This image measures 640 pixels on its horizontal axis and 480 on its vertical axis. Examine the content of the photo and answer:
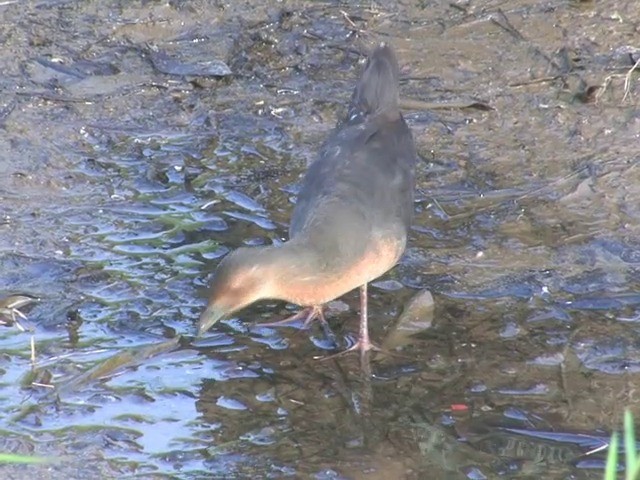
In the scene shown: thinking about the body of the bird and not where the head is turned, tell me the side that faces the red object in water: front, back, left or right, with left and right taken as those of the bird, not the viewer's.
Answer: left

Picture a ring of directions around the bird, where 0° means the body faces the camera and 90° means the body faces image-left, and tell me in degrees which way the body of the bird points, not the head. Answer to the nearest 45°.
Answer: approximately 45°
